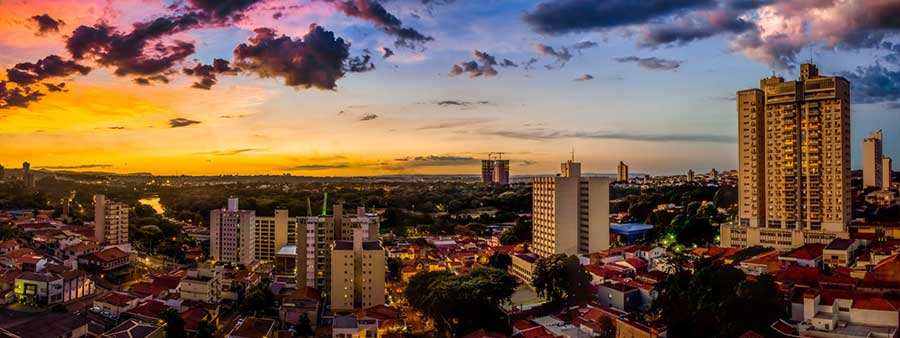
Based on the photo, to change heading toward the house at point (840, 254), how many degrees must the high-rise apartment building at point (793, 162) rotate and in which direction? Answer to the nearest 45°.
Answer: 0° — it already faces it

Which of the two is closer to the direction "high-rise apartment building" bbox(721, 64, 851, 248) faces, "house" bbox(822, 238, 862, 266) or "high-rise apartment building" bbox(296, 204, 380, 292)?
the house

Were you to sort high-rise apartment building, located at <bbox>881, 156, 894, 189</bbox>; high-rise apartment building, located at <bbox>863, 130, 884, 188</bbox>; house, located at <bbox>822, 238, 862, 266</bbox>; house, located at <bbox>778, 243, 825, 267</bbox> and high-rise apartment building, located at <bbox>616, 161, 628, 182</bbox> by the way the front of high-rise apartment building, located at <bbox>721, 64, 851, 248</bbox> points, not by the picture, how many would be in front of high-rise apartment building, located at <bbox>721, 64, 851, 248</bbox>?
2

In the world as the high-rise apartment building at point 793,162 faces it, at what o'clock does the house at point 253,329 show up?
The house is roughly at 1 o'clock from the high-rise apartment building.

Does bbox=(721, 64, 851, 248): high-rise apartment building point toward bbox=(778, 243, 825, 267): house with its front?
yes

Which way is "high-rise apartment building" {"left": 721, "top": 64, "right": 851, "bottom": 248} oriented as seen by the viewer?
toward the camera

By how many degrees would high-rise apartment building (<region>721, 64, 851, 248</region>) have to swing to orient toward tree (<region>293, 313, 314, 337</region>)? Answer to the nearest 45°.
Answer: approximately 45° to its right

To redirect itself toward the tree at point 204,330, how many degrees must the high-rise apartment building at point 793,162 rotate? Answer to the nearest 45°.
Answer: approximately 45° to its right

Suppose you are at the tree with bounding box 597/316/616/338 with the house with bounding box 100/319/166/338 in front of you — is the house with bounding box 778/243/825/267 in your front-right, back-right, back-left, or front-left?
back-right

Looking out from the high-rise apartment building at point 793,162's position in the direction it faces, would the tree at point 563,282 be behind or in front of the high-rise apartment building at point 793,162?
in front

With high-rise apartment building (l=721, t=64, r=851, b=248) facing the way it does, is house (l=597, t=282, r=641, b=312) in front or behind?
in front

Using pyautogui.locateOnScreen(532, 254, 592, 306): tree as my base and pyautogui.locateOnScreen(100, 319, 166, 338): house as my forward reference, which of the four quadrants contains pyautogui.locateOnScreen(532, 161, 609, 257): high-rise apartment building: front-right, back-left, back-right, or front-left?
back-right

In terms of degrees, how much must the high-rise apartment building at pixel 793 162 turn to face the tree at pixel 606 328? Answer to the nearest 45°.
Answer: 0° — it already faces it

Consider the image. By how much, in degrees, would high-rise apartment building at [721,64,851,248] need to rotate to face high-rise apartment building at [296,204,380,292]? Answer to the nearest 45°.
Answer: approximately 45° to its right
